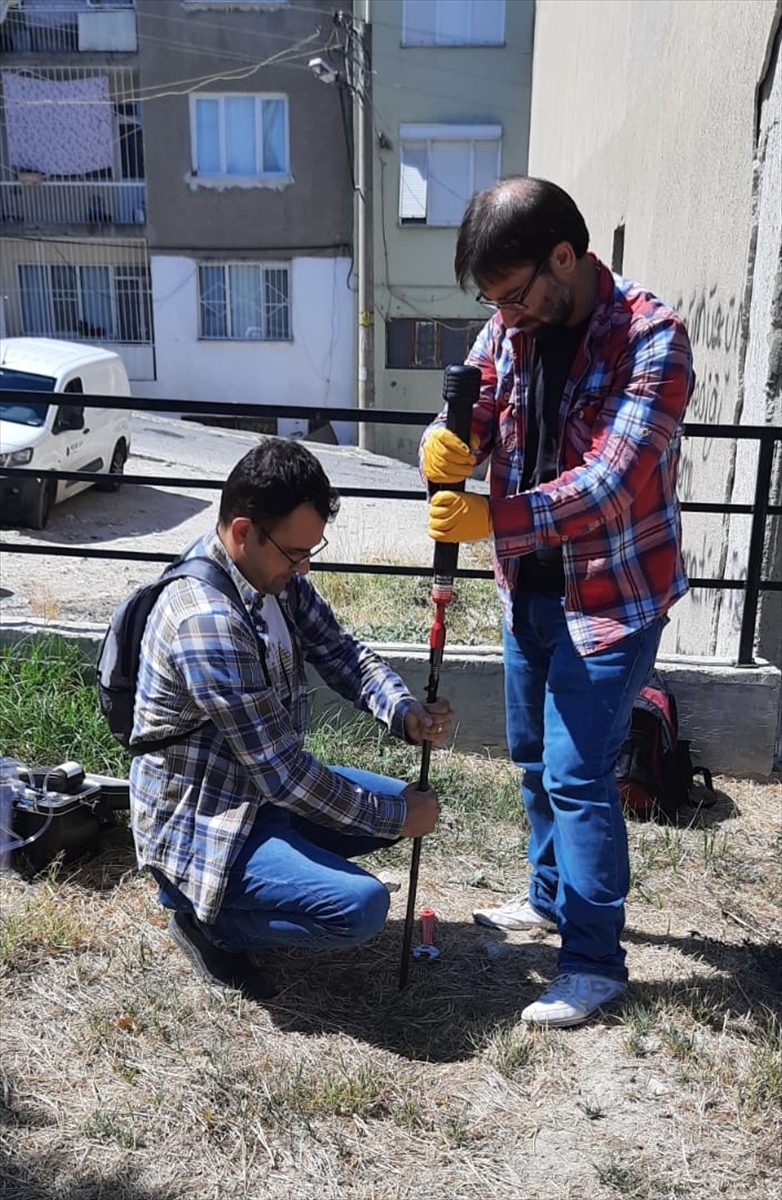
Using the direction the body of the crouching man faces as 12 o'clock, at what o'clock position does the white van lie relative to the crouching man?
The white van is roughly at 7 o'clock from the crouching man.

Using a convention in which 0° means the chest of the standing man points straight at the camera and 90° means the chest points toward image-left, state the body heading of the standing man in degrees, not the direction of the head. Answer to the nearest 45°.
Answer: approximately 45°

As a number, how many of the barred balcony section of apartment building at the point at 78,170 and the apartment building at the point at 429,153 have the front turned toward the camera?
2

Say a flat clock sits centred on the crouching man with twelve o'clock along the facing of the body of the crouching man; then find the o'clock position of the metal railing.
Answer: The metal railing is roughly at 9 o'clock from the crouching man.

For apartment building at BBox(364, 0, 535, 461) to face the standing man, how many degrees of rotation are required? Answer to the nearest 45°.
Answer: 0° — it already faces them

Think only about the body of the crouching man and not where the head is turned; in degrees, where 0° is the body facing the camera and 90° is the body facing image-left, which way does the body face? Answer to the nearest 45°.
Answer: approximately 315°

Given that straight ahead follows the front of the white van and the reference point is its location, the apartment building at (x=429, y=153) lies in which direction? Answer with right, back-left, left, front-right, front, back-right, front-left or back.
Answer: back

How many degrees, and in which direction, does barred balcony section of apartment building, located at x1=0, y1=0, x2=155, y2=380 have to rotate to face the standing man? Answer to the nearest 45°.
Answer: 0° — it already faces them

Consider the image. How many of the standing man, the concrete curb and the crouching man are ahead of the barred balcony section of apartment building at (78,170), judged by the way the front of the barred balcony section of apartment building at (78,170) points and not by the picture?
3

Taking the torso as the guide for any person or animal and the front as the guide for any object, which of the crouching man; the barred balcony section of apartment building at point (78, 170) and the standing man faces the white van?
the barred balcony section of apartment building
